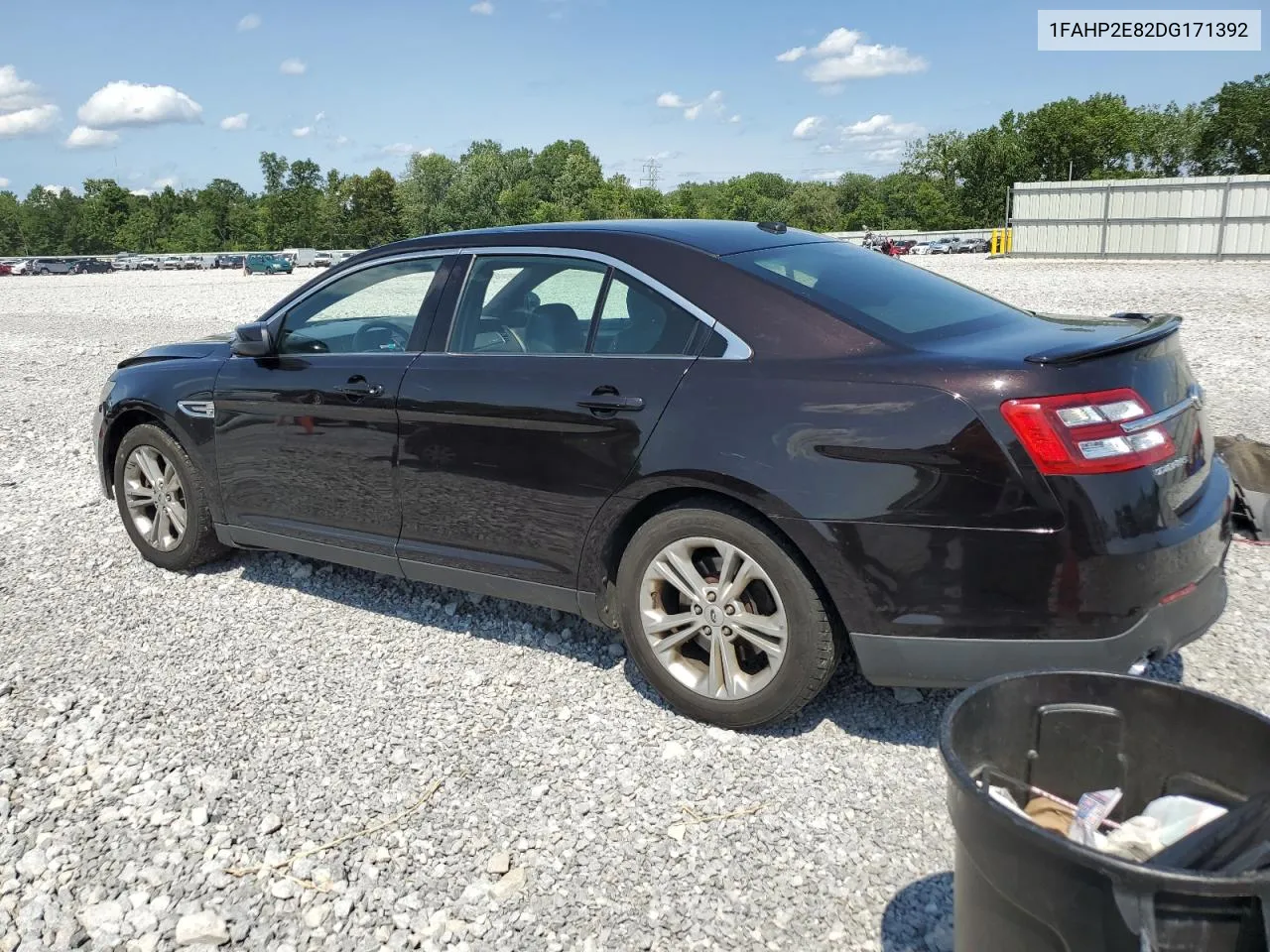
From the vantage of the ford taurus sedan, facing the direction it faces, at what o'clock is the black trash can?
The black trash can is roughly at 7 o'clock from the ford taurus sedan.

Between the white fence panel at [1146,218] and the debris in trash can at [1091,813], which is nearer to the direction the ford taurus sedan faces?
the white fence panel

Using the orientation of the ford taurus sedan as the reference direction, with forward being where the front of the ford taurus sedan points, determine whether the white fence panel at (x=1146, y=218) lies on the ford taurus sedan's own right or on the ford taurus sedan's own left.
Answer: on the ford taurus sedan's own right

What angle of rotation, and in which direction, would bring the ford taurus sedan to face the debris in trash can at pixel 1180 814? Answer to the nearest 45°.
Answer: approximately 180°

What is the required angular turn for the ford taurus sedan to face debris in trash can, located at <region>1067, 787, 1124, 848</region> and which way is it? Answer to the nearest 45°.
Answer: approximately 135° to its left

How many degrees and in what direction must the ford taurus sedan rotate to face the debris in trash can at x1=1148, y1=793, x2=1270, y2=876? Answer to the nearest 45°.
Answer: approximately 135° to its left

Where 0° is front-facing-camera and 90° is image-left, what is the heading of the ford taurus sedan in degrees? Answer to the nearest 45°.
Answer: approximately 135°

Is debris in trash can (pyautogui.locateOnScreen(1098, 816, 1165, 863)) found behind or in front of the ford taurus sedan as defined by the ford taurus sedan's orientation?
behind
